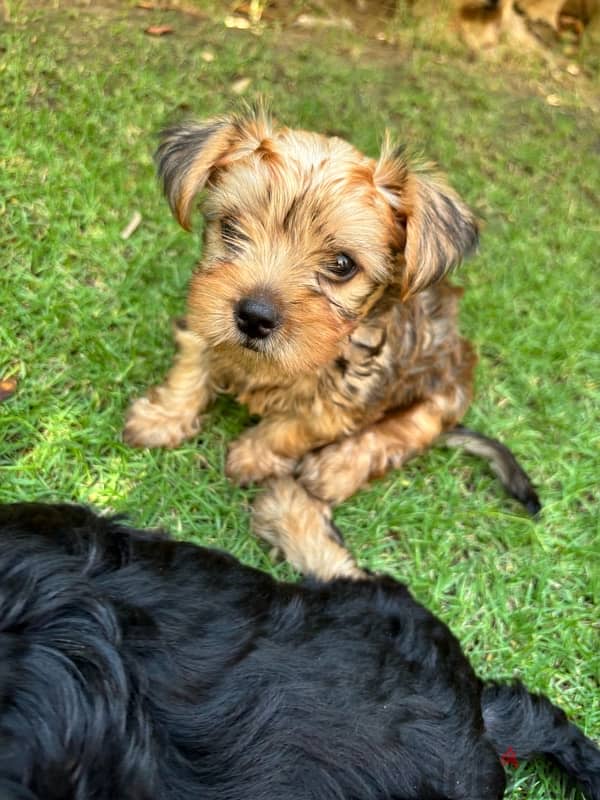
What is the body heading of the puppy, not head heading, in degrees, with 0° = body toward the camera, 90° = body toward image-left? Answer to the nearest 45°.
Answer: approximately 45°

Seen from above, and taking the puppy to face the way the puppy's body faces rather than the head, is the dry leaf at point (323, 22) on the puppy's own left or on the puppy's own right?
on the puppy's own right

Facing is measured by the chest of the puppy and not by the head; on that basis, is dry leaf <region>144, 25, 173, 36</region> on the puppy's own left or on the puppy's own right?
on the puppy's own right
